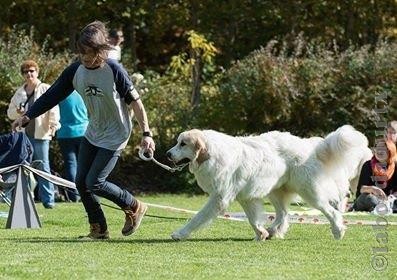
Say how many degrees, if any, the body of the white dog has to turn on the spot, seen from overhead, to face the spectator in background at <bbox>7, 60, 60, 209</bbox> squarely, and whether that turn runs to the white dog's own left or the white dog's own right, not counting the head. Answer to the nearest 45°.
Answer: approximately 45° to the white dog's own right

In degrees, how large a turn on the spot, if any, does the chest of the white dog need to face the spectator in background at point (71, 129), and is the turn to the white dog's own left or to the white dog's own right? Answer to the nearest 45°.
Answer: approximately 45° to the white dog's own right

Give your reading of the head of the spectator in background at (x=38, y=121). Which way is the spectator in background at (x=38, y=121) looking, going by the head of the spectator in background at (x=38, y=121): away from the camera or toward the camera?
toward the camera

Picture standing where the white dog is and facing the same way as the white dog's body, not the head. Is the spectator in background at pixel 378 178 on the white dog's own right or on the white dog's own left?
on the white dog's own right

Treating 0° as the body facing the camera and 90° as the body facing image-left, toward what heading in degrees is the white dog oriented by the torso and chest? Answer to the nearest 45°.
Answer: approximately 90°

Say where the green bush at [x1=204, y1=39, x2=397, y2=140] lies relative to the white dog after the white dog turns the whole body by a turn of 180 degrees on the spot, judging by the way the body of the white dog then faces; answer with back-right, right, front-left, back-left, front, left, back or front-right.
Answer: left
